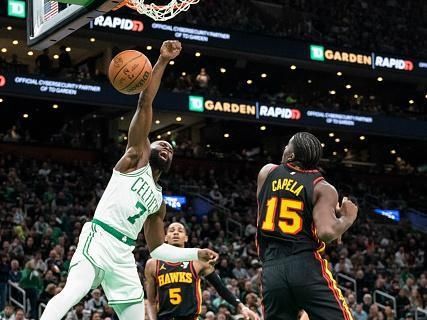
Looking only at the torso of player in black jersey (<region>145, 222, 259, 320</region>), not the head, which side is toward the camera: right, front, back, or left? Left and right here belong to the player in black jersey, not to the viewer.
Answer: front

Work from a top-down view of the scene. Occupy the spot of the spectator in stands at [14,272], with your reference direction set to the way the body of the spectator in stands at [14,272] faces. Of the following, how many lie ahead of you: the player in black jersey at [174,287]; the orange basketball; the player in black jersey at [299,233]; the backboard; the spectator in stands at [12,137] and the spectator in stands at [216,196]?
4

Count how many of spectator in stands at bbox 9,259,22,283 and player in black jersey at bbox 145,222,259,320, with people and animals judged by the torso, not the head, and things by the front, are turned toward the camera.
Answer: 2

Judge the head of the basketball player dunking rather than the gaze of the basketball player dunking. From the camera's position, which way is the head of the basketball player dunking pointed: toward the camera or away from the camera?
toward the camera

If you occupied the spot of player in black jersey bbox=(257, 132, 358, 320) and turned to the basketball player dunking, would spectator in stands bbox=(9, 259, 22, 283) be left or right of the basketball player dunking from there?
right

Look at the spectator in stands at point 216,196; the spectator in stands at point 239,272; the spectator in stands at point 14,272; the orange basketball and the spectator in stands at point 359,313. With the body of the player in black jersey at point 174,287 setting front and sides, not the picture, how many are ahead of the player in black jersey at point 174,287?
1

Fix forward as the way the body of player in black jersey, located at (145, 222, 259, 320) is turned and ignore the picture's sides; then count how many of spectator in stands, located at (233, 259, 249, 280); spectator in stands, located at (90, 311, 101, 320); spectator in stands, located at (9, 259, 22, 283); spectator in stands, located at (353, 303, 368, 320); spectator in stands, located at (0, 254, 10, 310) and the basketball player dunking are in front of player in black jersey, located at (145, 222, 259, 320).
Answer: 1

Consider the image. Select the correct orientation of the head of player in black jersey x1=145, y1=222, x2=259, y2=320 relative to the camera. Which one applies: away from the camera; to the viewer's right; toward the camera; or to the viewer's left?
toward the camera

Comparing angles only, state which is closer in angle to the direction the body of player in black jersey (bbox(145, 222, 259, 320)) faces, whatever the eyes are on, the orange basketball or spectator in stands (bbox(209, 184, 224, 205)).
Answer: the orange basketball

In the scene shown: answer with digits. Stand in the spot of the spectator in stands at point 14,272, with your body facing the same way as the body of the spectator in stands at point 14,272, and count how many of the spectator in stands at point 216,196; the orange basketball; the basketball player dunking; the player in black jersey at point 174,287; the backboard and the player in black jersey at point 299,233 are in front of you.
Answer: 5

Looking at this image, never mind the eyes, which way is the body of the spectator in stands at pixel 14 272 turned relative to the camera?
toward the camera

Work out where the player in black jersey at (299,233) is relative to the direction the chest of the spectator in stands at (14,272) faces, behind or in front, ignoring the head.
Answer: in front
